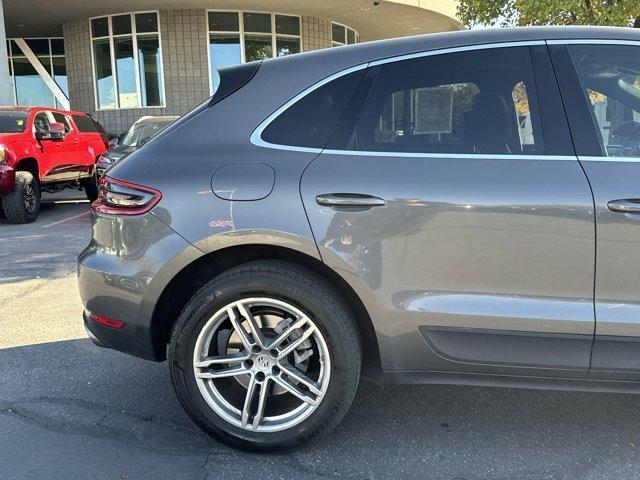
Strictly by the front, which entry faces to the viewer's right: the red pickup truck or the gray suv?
the gray suv

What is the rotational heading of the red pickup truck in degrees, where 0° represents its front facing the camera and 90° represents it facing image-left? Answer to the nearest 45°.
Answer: approximately 45°

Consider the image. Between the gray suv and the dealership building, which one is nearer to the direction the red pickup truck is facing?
the gray suv

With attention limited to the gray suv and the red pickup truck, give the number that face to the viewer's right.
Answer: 1

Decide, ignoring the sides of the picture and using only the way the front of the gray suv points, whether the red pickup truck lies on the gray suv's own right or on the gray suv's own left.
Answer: on the gray suv's own left

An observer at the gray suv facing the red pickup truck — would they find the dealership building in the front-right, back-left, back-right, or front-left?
front-right

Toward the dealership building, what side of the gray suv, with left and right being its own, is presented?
left

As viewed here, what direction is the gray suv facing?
to the viewer's right

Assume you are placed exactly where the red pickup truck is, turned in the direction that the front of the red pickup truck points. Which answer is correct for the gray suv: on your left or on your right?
on your left
